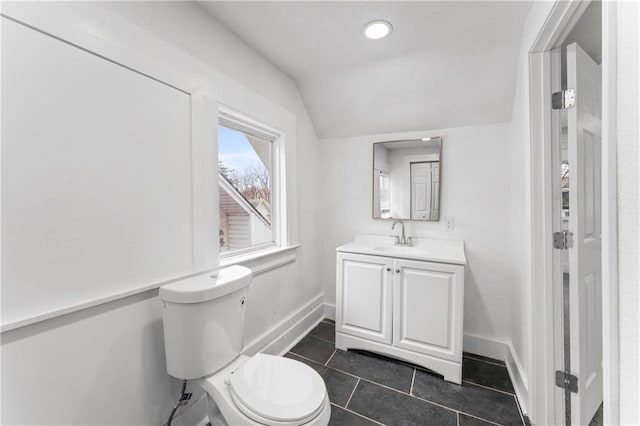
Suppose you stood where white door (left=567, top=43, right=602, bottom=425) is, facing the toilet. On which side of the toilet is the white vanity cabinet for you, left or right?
right

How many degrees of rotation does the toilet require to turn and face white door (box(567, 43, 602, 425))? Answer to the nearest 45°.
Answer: approximately 45° to its left

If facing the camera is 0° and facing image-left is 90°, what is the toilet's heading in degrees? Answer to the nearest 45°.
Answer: approximately 315°
